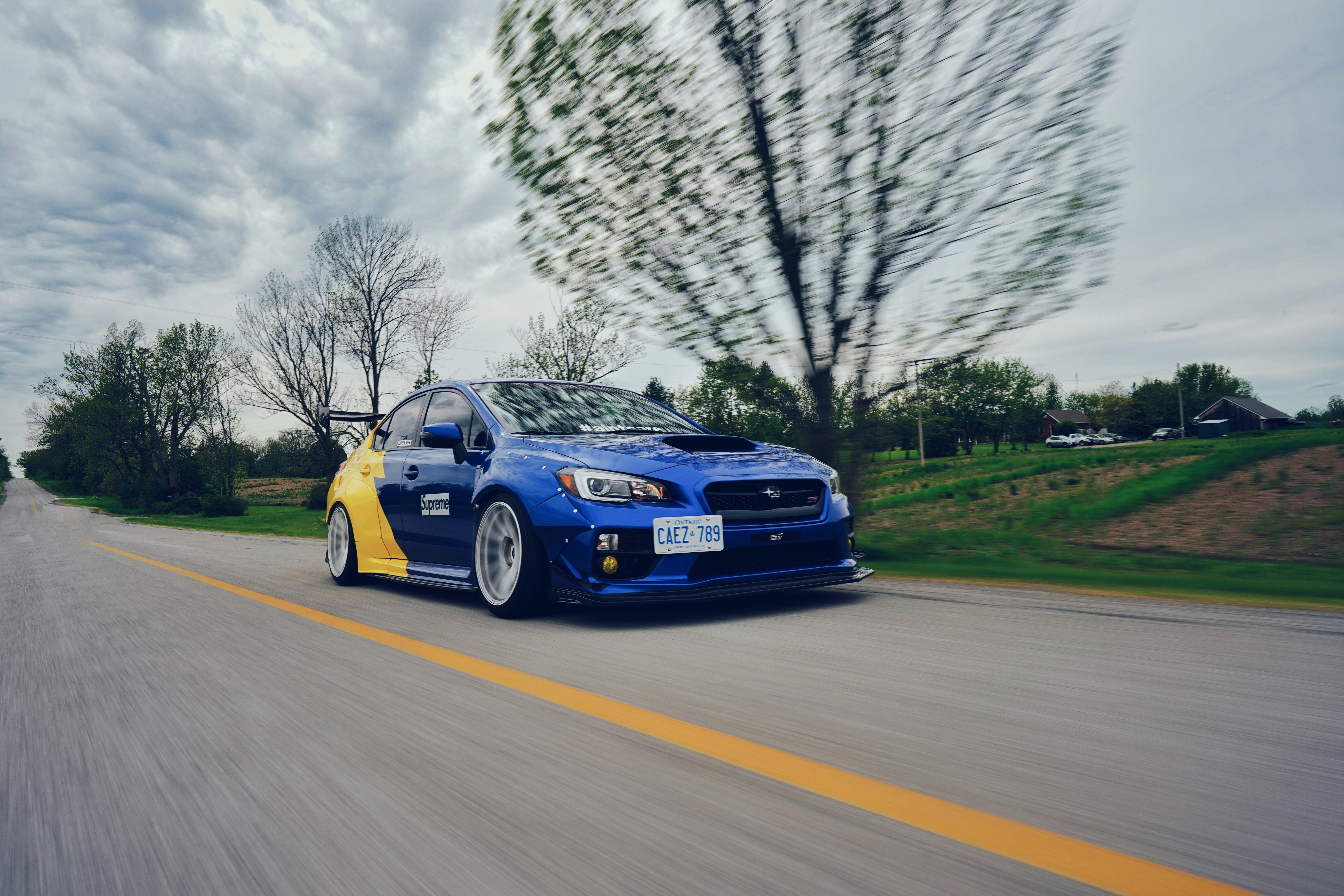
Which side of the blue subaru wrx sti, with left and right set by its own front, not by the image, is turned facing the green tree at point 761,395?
left

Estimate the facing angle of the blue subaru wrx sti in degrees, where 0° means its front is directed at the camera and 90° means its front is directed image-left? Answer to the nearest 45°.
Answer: approximately 315°

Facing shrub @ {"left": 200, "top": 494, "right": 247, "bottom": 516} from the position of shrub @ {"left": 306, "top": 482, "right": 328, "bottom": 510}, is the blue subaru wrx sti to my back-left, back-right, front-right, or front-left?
back-left

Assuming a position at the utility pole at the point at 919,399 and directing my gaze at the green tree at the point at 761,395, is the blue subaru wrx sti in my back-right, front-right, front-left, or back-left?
front-left

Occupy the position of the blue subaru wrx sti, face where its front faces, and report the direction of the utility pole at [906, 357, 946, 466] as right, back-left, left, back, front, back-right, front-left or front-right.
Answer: left

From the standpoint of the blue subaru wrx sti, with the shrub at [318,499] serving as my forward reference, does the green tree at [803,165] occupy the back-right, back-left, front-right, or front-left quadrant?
front-right

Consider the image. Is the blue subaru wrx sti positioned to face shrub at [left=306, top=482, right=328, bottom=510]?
no

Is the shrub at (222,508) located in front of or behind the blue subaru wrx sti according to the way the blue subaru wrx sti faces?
behind
